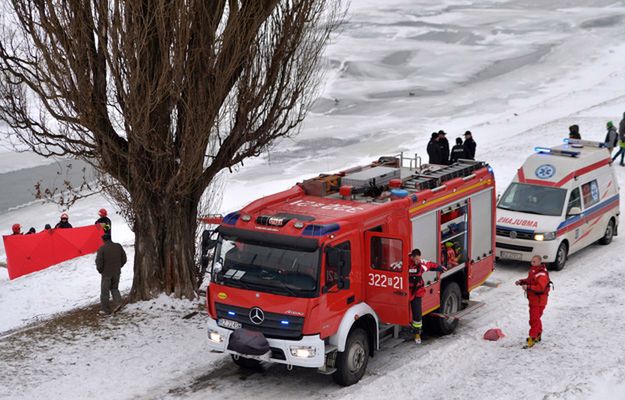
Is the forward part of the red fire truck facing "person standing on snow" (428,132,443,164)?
no

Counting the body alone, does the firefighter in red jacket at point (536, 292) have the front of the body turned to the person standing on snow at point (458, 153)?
no

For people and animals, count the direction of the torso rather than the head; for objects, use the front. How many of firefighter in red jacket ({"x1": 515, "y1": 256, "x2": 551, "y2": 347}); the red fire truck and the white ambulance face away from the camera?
0

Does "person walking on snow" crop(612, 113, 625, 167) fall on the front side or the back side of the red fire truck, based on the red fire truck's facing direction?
on the back side

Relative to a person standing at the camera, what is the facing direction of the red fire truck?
facing the viewer and to the left of the viewer

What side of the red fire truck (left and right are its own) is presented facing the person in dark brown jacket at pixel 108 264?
right

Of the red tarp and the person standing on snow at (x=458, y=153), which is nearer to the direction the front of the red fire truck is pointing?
the red tarp

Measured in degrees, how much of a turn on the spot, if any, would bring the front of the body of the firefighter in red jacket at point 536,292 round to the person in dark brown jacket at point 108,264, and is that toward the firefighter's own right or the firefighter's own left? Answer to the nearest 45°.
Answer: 0° — they already face them

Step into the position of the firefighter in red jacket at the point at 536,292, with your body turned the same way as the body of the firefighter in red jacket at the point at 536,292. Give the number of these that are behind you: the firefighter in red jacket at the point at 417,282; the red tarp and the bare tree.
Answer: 0

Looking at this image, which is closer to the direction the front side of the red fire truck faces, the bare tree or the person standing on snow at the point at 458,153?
the bare tree

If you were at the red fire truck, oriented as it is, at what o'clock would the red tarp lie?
The red tarp is roughly at 3 o'clock from the red fire truck.

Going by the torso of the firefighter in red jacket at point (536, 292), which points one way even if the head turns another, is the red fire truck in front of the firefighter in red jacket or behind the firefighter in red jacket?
in front

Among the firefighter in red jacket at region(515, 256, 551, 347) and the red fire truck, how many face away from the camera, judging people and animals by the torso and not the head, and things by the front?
0

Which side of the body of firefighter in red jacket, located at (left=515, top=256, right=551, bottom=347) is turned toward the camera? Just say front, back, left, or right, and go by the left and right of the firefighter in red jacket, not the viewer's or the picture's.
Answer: left

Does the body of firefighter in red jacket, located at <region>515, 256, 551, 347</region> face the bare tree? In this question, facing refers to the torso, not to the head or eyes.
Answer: yes

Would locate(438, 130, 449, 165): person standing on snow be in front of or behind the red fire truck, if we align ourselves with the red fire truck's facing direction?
behind

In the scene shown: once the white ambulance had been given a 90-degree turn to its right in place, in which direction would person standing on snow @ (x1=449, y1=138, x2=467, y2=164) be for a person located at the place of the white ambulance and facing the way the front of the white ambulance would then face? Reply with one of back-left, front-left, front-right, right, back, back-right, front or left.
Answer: front

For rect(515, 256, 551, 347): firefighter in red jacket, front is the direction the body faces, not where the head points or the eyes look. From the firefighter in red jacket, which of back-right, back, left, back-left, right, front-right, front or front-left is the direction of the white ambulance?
right

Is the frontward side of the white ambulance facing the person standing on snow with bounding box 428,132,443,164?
no

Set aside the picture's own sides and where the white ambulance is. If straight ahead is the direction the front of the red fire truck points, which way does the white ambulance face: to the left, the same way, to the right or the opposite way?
the same way

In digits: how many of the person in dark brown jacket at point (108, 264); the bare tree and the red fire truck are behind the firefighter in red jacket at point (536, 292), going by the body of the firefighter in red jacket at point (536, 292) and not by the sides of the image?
0
